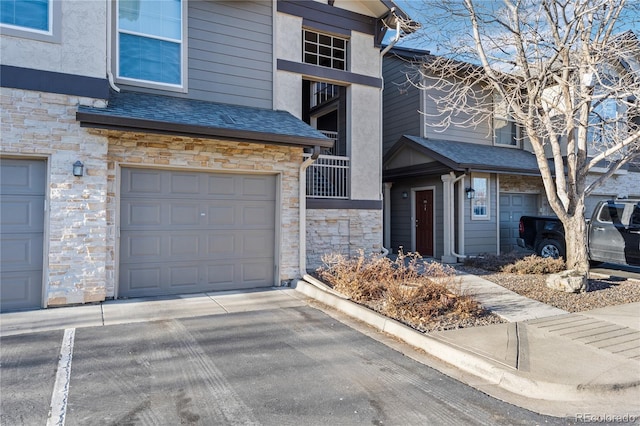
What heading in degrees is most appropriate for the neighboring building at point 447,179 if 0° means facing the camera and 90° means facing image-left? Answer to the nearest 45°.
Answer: approximately 315°

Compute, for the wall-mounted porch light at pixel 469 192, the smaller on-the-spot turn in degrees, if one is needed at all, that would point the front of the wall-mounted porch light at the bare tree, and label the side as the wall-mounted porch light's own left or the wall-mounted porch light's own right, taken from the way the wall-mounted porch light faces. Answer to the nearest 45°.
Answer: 0° — it already faces it

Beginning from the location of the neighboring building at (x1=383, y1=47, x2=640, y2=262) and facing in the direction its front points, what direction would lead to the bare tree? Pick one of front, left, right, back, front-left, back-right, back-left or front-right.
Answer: front

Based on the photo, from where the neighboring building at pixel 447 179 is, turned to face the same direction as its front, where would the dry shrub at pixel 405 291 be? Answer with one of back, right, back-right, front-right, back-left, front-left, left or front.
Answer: front-right

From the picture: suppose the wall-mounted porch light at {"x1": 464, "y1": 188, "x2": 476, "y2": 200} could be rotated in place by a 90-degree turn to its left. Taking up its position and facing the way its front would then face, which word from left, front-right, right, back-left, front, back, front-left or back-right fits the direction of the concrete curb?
back-right

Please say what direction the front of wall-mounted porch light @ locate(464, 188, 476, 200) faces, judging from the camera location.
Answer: facing the viewer and to the right of the viewer

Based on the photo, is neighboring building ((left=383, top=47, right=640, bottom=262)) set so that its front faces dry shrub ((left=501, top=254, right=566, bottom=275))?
yes

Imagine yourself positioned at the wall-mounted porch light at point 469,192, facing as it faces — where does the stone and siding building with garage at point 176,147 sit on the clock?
The stone and siding building with garage is roughly at 3 o'clock from the wall-mounted porch light.

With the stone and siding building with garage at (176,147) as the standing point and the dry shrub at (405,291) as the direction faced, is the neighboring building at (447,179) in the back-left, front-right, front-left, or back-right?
front-left

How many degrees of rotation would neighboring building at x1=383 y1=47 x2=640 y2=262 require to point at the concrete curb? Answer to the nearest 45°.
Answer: approximately 45° to its right
